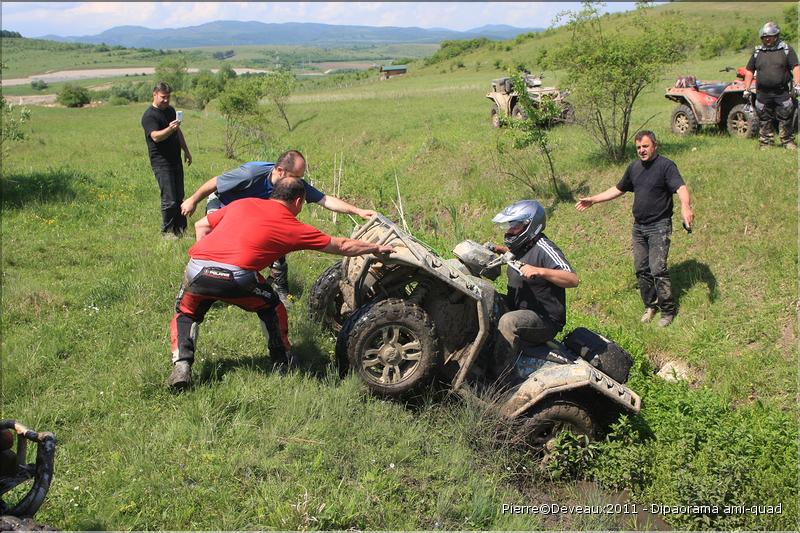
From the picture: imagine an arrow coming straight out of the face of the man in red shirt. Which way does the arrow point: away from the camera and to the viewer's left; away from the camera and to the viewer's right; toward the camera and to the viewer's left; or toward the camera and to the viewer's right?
away from the camera and to the viewer's right

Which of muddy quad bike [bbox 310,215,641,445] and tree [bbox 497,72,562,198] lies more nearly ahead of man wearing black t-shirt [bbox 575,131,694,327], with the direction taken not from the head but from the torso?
the muddy quad bike

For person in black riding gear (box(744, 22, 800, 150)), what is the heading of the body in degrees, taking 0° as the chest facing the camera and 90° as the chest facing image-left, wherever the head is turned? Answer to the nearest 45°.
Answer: approximately 0°

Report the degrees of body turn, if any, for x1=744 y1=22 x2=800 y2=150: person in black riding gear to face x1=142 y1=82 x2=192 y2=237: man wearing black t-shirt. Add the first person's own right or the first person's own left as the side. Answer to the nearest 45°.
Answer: approximately 45° to the first person's own right

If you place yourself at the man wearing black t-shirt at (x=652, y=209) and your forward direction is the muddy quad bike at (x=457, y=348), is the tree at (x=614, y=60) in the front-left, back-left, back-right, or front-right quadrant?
back-right
